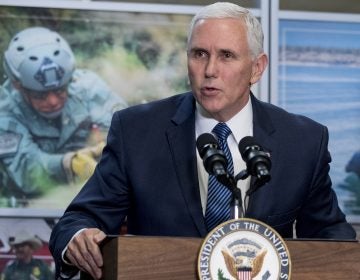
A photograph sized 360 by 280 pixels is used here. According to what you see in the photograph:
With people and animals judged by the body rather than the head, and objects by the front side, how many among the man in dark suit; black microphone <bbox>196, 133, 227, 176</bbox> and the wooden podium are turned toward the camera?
2

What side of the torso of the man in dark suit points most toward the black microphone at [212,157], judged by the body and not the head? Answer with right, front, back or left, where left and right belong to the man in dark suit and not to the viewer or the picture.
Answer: front

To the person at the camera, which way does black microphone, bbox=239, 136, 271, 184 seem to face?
facing away from the viewer and to the left of the viewer

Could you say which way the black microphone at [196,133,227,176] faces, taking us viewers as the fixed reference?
facing away from the viewer and to the left of the viewer

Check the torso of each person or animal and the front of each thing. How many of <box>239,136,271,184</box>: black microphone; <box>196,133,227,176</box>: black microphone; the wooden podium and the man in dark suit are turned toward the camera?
2

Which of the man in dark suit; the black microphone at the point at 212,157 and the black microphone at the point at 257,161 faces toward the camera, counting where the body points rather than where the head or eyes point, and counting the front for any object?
the man in dark suit

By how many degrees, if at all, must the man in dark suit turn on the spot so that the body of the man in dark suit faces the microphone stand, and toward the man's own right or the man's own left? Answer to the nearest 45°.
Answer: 0° — they already face it
